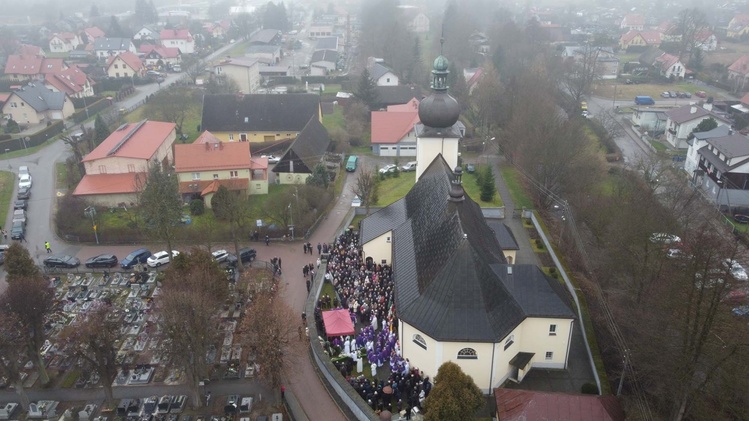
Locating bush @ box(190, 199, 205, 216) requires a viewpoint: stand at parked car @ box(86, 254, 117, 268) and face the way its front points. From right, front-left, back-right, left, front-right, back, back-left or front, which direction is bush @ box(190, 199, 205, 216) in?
back-right

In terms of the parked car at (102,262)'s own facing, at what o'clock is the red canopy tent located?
The red canopy tent is roughly at 8 o'clock from the parked car.

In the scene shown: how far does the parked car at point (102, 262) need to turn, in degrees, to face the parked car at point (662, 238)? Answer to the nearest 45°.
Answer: approximately 135° to its left

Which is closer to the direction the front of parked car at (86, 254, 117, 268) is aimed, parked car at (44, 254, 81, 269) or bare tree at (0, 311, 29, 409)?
the parked car

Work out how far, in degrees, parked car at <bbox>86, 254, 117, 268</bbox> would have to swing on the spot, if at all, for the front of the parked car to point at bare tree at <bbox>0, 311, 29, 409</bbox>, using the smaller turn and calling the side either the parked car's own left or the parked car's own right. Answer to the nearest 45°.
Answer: approximately 90° to the parked car's own left

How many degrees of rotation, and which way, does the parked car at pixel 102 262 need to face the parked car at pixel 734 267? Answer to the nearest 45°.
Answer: approximately 135° to its left

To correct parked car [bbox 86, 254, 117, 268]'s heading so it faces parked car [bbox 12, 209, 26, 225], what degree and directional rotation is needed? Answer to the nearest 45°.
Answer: approximately 45° to its right

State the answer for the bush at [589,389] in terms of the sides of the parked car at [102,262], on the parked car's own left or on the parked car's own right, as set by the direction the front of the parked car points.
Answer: on the parked car's own left

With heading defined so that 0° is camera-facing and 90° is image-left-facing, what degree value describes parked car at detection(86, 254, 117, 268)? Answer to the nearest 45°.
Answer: approximately 90°

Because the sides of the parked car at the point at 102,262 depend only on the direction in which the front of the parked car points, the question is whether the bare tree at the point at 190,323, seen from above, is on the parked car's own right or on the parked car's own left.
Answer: on the parked car's own left

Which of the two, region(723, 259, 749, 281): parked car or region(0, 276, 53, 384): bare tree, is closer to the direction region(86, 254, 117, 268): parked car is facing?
the bare tree

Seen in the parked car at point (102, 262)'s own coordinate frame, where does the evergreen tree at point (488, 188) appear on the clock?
The evergreen tree is roughly at 6 o'clock from the parked car.
